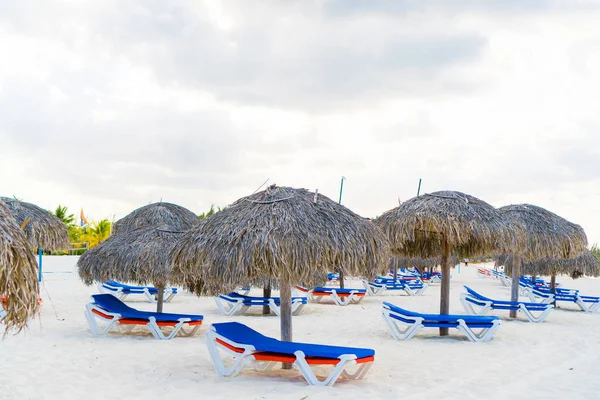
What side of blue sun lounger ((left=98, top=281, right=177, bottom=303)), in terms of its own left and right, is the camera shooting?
right

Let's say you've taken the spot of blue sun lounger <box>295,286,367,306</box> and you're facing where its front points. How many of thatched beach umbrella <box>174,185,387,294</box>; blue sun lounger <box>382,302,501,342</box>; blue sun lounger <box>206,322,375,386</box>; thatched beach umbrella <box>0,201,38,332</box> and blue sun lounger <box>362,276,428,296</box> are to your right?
4

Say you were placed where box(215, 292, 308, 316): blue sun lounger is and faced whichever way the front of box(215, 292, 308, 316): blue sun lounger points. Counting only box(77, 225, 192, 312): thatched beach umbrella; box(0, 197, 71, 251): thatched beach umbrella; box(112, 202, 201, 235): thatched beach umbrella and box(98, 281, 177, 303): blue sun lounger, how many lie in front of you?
0

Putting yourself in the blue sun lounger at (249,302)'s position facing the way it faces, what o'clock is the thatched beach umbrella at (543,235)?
The thatched beach umbrella is roughly at 12 o'clock from the blue sun lounger.

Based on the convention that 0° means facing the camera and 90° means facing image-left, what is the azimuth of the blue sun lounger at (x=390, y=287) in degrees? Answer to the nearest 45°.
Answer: approximately 270°

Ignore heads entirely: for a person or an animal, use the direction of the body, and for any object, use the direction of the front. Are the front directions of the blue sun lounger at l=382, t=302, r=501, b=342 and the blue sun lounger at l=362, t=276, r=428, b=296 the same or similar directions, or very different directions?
same or similar directions

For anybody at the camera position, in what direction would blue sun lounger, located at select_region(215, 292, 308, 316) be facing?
facing to the right of the viewer

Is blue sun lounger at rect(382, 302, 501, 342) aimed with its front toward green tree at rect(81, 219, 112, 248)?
no

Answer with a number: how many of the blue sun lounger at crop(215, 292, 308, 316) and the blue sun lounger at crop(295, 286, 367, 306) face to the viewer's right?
2

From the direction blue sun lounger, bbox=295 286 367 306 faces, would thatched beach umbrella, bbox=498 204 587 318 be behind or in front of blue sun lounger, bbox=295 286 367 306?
in front

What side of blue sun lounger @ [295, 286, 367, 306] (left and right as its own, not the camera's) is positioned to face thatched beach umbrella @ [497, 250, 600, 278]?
front

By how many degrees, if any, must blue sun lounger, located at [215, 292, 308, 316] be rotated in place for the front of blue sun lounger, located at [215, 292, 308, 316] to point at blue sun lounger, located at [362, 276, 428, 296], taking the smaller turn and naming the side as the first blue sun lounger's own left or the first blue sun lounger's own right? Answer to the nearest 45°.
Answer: approximately 45° to the first blue sun lounger's own left

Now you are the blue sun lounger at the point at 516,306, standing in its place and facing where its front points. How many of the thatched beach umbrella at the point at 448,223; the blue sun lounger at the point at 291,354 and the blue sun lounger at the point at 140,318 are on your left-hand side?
0

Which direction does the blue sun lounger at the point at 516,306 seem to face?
to the viewer's right

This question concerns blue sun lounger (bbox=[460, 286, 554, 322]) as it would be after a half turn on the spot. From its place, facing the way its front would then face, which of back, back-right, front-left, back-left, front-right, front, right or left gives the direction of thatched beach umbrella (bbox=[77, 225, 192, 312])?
front-left

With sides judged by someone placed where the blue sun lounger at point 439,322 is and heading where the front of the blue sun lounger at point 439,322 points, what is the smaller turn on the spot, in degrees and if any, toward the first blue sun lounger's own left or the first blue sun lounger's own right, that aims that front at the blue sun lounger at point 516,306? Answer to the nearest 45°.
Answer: approximately 45° to the first blue sun lounger's own left

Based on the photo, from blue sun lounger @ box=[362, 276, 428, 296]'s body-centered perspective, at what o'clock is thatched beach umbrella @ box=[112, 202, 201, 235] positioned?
The thatched beach umbrella is roughly at 4 o'clock from the blue sun lounger.

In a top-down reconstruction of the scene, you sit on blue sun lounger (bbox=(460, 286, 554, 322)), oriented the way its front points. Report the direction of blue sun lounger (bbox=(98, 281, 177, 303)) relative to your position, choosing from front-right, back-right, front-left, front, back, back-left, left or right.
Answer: back
